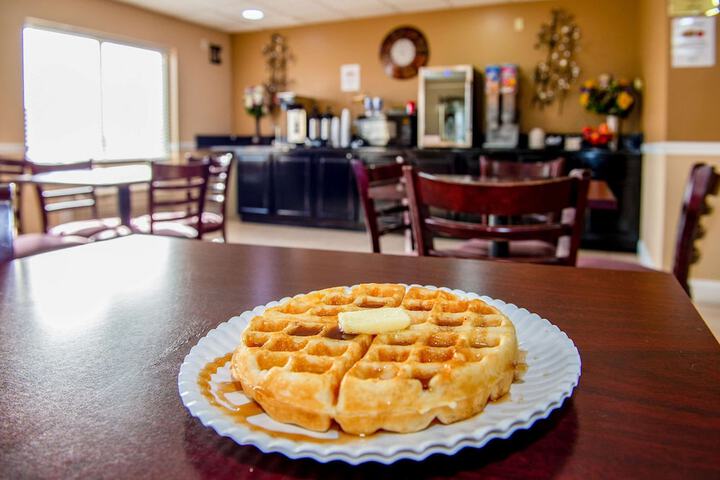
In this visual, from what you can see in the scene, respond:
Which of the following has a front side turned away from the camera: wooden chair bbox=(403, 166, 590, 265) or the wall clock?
the wooden chair

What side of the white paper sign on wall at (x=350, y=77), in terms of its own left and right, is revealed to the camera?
front

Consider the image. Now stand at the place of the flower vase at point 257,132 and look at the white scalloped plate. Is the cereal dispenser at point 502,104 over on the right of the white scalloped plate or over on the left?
left

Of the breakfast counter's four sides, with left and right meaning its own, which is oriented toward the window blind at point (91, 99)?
right

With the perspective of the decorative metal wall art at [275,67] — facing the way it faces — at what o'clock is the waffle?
The waffle is roughly at 12 o'clock from the decorative metal wall art.

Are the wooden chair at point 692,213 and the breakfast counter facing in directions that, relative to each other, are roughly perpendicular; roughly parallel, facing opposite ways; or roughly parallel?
roughly perpendicular

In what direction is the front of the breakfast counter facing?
toward the camera

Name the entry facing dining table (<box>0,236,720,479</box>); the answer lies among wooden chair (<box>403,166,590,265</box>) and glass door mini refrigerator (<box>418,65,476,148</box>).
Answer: the glass door mini refrigerator

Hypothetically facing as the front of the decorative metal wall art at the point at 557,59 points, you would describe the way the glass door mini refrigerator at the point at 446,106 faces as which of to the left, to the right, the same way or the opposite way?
the same way

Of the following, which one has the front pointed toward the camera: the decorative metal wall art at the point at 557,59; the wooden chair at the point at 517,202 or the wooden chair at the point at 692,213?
the decorative metal wall art

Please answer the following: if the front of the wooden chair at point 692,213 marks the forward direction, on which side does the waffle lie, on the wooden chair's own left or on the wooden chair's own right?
on the wooden chair's own left

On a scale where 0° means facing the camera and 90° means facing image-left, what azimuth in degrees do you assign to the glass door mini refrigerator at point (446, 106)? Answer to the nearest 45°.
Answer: approximately 0°

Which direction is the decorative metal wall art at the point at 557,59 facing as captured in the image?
toward the camera

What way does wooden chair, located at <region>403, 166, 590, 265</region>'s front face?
away from the camera

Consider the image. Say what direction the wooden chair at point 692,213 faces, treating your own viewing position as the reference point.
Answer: facing to the left of the viewer

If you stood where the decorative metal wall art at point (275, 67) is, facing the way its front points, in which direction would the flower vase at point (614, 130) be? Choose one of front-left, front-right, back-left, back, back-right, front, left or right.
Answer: front-left
